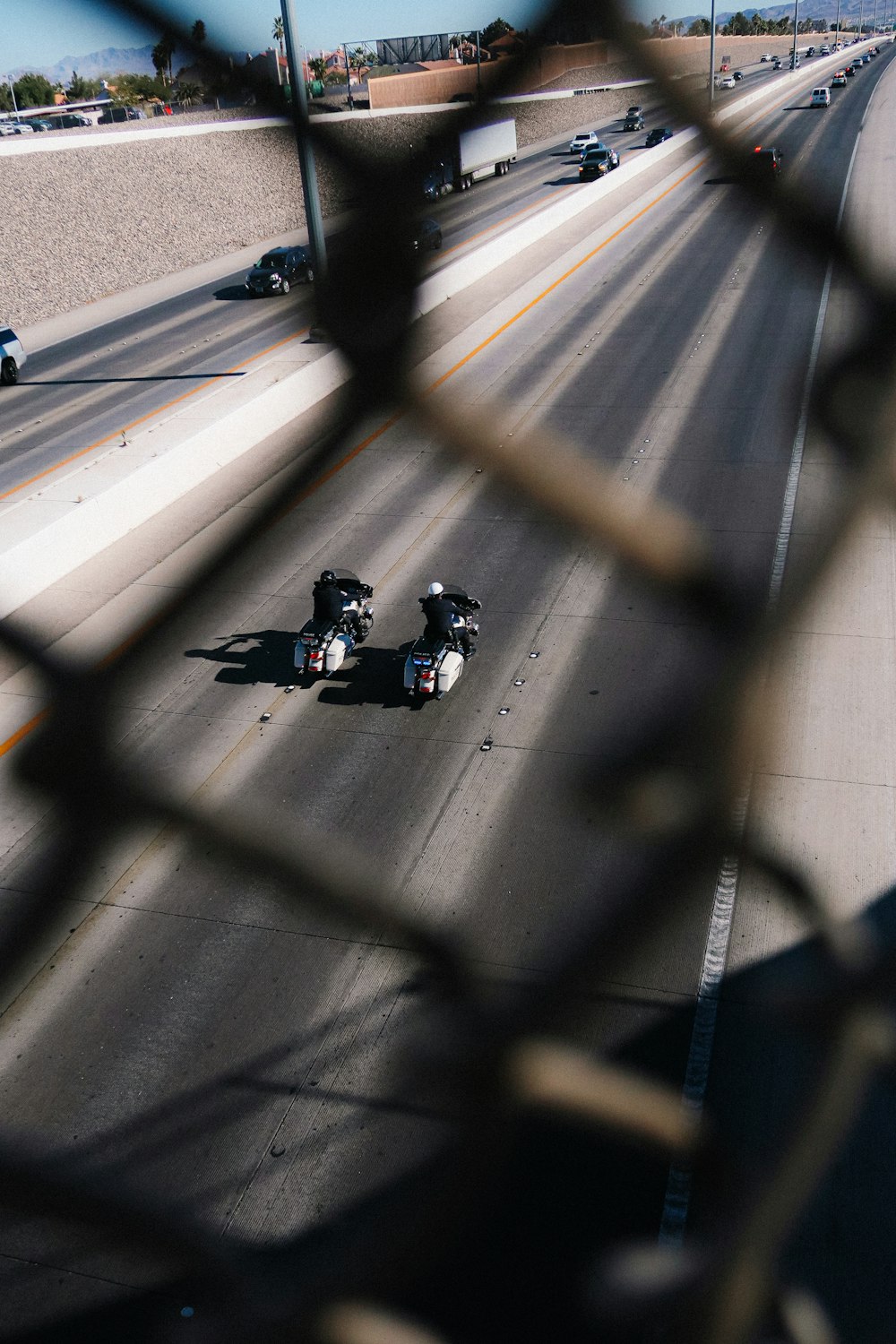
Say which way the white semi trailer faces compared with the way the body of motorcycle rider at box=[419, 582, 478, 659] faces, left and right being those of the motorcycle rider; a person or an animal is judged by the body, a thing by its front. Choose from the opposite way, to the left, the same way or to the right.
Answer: the opposite way

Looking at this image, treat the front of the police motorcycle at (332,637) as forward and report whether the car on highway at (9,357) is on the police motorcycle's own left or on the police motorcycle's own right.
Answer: on the police motorcycle's own left

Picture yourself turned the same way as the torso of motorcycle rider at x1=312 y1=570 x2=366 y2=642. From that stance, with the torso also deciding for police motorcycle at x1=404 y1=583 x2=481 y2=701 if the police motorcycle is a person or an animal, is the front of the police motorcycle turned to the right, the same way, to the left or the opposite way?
the same way

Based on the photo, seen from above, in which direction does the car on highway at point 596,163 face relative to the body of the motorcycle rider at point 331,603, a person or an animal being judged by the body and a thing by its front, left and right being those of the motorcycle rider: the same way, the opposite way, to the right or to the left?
the opposite way

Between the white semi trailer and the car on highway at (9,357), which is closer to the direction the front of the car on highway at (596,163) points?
the car on highway

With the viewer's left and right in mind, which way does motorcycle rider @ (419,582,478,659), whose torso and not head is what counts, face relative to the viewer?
facing away from the viewer and to the right of the viewer

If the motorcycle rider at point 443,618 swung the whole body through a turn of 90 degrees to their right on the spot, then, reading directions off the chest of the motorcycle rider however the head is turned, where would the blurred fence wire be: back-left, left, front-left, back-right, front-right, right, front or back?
front-right

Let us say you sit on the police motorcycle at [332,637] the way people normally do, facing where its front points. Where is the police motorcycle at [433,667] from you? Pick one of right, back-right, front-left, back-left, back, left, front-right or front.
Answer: right

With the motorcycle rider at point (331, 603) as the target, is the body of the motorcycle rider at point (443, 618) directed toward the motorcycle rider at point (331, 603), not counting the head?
no

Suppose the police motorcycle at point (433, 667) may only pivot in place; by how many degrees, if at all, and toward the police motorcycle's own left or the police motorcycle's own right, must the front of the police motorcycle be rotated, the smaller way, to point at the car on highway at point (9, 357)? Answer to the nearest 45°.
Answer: approximately 90° to the police motorcycle's own left

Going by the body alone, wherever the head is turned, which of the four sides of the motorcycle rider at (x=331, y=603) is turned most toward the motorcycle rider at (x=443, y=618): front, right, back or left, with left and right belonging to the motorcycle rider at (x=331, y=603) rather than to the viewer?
right

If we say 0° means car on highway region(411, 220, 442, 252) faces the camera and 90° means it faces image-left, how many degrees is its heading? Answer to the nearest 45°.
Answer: approximately 45°

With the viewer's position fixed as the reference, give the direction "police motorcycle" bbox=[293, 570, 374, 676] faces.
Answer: facing away from the viewer and to the right of the viewer

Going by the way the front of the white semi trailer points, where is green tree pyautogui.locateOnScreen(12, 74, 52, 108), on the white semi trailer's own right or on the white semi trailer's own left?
on the white semi trailer's own right

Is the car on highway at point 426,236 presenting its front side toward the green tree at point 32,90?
no
